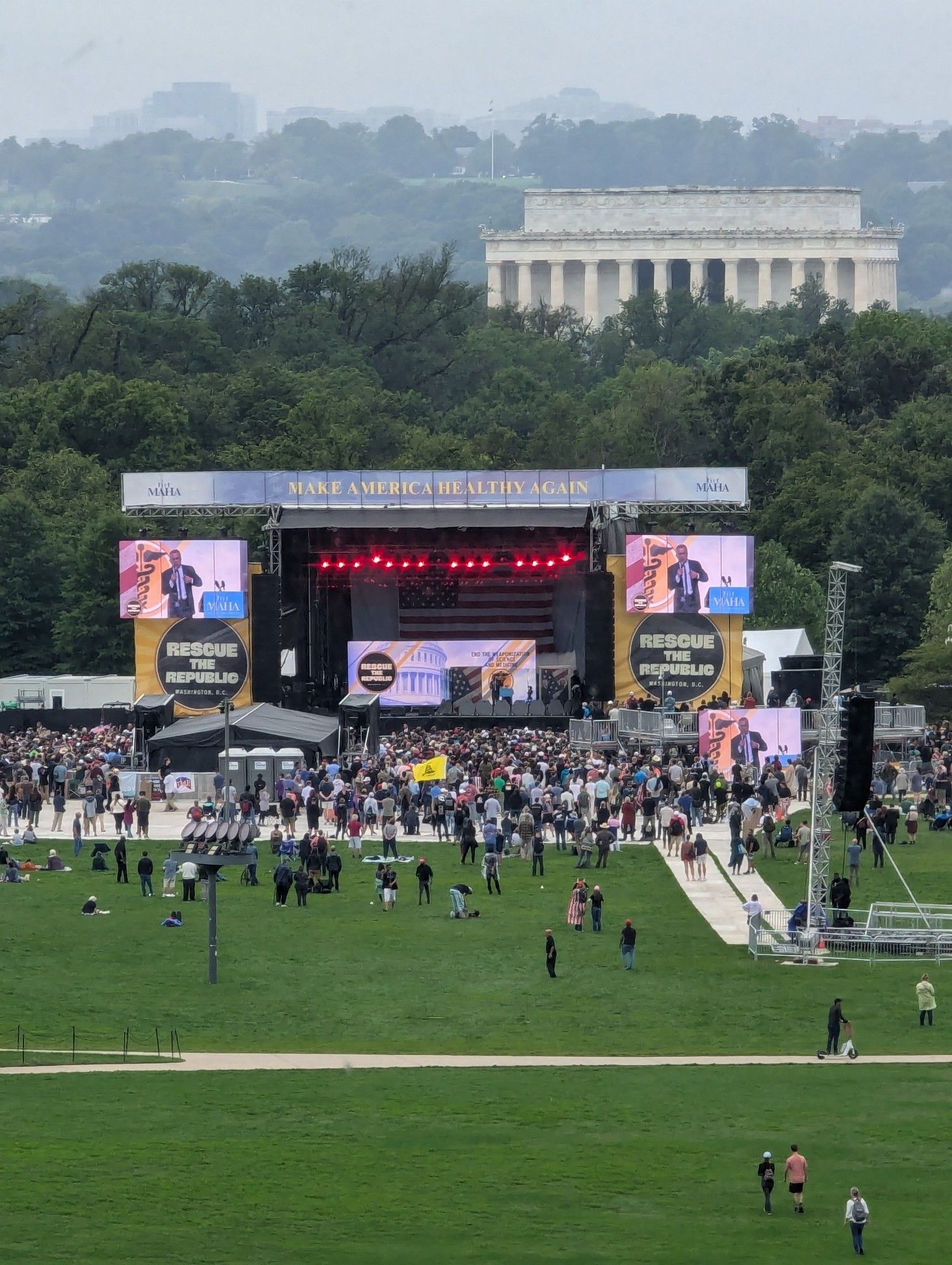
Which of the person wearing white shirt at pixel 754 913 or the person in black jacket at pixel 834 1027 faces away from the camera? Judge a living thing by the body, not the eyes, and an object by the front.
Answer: the person wearing white shirt

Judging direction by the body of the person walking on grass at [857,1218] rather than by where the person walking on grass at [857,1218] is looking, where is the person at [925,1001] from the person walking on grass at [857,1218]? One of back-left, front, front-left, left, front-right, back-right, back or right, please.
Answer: front

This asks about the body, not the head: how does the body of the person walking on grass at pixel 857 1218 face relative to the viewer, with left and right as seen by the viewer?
facing away from the viewer

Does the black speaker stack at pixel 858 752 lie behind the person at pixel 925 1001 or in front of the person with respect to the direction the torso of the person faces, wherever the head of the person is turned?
in front

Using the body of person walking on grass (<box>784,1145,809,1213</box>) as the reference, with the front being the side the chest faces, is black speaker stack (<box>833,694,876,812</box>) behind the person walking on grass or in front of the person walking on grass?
in front

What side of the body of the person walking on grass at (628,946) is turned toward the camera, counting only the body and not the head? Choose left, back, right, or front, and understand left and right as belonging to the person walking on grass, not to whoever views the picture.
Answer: back

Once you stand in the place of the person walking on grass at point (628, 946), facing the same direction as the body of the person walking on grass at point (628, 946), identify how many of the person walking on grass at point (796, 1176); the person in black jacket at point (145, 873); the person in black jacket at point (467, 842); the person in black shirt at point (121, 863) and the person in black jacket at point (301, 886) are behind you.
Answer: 1

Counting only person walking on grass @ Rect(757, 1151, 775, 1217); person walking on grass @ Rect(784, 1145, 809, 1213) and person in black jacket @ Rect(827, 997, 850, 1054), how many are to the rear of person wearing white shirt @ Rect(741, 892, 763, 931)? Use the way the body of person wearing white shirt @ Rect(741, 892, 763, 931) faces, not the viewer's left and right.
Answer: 3

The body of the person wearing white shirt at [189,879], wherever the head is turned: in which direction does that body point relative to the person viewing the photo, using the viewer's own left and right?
facing away from the viewer

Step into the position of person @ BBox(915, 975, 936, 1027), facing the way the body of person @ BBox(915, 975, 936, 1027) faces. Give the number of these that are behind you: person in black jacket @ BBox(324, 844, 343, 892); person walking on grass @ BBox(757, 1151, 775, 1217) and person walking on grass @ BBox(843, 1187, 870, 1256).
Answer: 2

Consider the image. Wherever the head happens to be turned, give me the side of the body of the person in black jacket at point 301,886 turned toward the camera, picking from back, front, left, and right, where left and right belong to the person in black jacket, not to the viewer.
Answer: back

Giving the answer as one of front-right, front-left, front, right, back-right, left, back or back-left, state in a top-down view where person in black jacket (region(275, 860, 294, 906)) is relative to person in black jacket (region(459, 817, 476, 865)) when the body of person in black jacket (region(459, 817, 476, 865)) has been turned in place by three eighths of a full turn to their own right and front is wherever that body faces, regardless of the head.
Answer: right

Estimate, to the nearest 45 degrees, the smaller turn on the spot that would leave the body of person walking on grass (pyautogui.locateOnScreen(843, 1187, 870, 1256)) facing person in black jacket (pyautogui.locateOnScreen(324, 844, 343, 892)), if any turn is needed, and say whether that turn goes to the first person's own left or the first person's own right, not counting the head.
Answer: approximately 45° to the first person's own left

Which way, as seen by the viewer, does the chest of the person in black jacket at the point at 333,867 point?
away from the camera

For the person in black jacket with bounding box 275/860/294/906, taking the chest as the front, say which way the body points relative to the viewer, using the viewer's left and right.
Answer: facing away from the viewer

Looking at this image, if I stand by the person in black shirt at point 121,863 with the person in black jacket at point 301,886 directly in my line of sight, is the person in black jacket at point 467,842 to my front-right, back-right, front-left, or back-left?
front-left
